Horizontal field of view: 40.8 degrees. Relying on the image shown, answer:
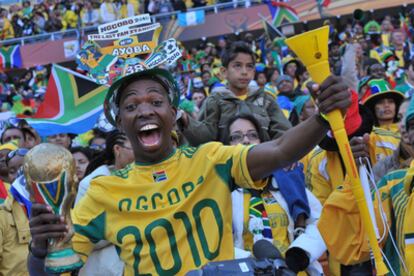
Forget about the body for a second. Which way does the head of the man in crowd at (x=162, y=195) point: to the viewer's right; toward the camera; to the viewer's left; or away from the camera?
toward the camera

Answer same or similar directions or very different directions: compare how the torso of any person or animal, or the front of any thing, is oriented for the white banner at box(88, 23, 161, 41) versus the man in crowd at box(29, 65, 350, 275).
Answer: same or similar directions

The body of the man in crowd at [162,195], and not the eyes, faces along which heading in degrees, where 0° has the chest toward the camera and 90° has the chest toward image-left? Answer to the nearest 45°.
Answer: approximately 0°

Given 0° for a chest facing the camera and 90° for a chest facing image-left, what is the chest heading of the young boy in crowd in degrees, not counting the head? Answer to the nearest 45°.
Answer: approximately 0°

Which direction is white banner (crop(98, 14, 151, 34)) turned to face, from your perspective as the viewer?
facing the viewer

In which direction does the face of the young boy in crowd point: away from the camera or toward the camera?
toward the camera

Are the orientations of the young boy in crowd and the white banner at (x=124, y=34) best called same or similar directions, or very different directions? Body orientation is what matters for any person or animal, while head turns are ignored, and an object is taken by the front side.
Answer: same or similar directions
